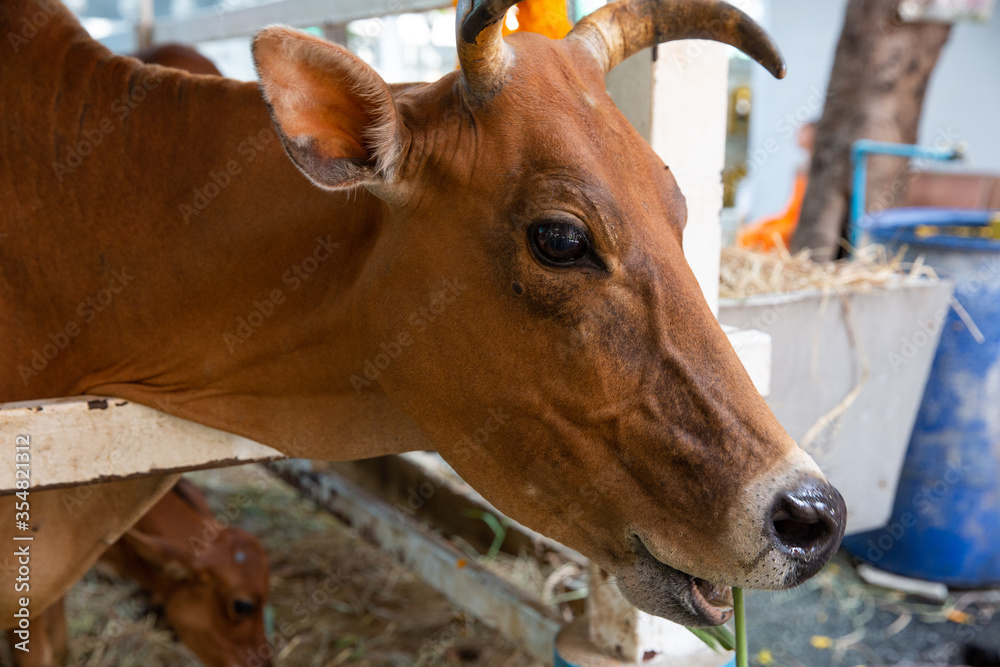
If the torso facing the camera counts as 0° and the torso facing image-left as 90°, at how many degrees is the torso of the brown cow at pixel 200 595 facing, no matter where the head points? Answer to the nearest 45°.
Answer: approximately 270°

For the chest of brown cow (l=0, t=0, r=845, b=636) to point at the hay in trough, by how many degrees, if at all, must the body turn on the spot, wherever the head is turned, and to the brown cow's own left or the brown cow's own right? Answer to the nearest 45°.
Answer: approximately 45° to the brown cow's own left

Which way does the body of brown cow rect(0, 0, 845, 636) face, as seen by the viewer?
to the viewer's right

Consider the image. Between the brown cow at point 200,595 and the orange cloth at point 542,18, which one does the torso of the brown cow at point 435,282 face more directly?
the orange cloth
